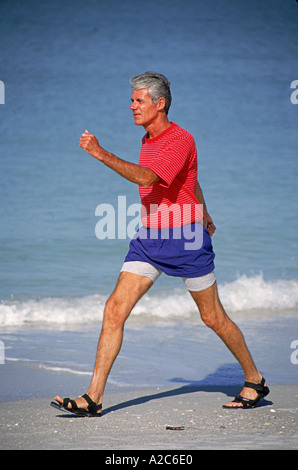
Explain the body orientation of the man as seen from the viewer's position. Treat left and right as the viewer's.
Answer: facing to the left of the viewer
